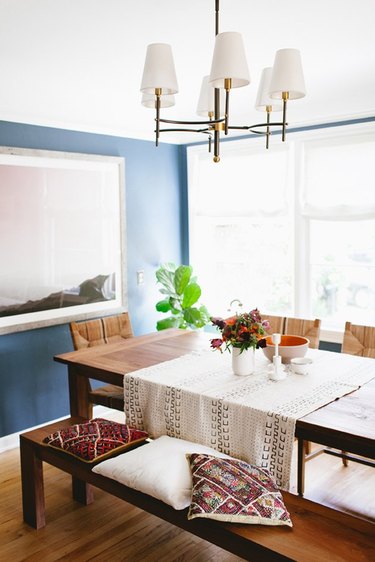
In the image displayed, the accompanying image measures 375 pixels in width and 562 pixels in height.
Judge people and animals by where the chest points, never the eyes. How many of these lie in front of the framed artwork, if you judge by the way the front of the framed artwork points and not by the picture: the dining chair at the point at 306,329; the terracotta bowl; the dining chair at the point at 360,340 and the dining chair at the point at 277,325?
4

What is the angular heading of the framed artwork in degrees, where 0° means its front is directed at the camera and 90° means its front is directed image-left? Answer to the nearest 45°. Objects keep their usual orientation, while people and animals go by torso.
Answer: approximately 315°

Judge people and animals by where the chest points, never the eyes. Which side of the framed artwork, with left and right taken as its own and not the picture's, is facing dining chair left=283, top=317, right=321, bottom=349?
front

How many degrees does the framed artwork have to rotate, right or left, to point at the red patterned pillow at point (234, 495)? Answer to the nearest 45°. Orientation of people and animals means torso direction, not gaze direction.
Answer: approximately 45° to its right

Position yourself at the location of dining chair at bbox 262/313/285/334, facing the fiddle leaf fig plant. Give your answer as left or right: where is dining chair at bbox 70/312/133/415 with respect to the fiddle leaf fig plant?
left

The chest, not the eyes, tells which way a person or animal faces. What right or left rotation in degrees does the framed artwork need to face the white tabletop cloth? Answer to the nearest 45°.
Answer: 0° — it already faces it

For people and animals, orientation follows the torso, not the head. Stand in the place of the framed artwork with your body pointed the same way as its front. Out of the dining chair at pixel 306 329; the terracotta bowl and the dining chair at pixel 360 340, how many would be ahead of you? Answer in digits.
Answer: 3

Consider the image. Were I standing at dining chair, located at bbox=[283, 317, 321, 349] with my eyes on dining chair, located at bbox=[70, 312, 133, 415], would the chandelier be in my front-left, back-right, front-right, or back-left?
front-left

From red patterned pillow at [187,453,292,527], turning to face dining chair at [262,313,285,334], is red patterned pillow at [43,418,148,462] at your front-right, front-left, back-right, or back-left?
front-left

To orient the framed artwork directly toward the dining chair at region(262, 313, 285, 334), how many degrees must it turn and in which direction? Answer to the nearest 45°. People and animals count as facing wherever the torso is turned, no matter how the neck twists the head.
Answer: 0° — it already faces it

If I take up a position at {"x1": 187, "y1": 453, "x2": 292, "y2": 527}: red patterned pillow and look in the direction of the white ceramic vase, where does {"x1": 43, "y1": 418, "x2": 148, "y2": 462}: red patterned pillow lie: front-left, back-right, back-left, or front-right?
front-left

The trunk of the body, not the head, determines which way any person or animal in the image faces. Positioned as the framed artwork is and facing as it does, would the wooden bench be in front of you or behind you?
in front

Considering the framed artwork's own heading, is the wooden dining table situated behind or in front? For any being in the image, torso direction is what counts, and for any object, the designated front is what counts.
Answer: in front

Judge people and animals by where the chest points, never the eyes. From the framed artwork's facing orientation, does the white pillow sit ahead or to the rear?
ahead

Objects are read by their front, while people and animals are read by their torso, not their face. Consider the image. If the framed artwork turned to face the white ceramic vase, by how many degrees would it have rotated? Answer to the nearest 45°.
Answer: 0° — it already faces it
